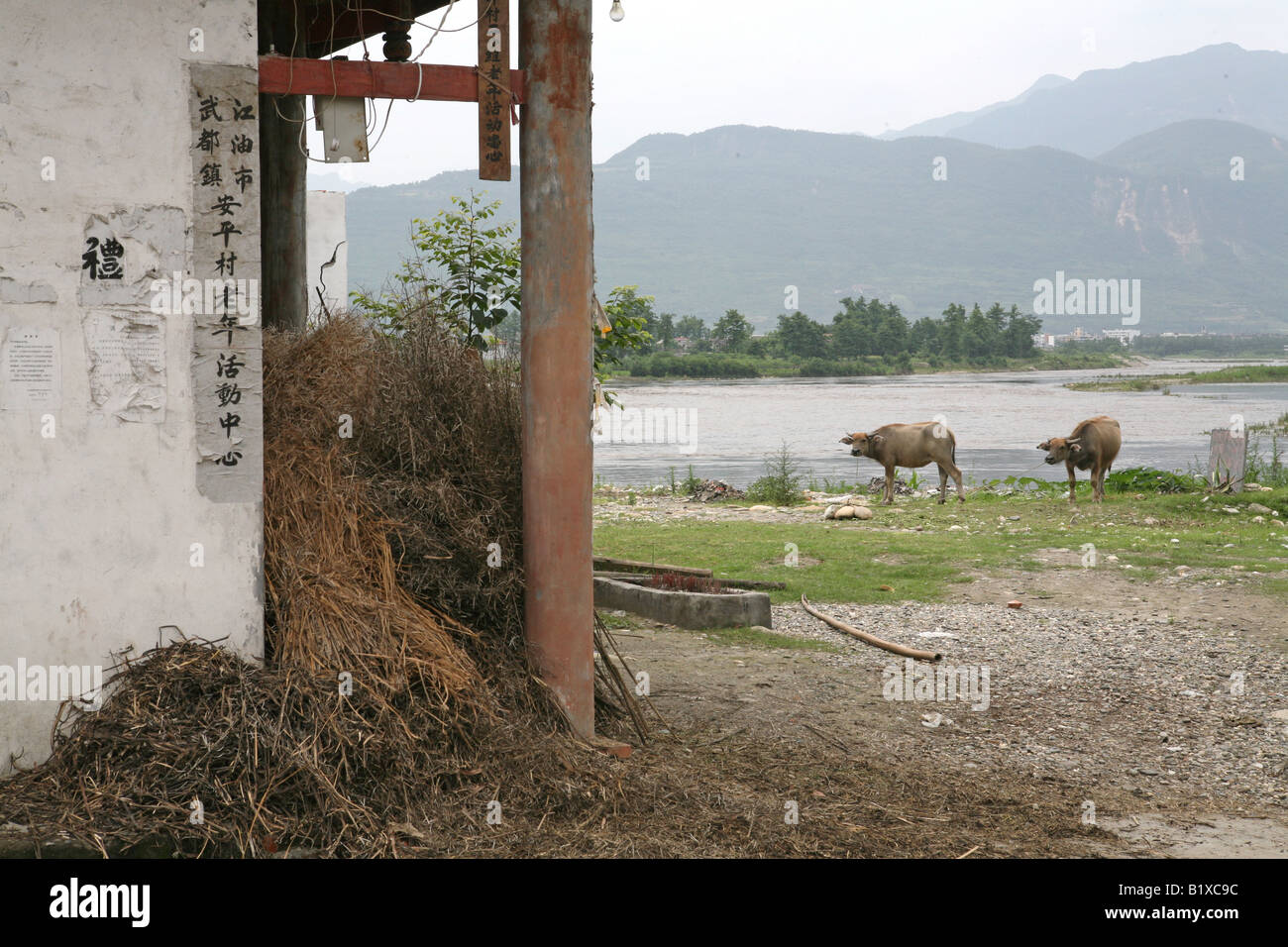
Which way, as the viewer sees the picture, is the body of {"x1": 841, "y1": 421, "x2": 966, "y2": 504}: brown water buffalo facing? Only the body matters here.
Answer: to the viewer's left

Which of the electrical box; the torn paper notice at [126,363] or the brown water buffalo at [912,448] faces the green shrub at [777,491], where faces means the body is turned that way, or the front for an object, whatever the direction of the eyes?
the brown water buffalo

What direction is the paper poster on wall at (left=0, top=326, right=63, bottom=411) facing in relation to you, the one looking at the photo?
facing the viewer

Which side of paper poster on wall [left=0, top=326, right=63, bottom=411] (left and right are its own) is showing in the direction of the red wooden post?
left

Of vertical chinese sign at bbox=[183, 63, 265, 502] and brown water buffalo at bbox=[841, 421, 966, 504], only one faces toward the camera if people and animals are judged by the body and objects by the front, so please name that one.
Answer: the vertical chinese sign

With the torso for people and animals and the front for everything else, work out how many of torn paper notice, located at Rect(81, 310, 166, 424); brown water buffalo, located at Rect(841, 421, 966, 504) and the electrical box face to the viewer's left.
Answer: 1

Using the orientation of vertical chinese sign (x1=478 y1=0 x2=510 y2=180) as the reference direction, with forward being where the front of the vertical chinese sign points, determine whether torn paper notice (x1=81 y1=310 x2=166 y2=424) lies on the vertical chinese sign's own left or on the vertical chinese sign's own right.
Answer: on the vertical chinese sign's own right

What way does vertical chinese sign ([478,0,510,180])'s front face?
toward the camera

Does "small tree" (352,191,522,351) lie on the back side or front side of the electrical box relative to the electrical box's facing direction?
on the back side

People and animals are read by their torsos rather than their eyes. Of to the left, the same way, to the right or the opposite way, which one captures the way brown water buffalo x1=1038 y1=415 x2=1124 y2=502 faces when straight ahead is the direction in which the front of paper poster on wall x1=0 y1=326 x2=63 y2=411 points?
to the right

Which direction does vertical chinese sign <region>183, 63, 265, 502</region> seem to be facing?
toward the camera

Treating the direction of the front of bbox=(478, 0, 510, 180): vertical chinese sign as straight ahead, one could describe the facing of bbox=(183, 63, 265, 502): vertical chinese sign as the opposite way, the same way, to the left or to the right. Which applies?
the same way
